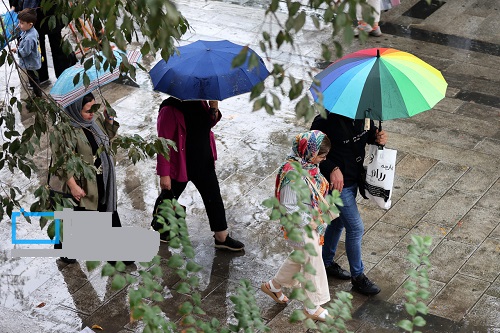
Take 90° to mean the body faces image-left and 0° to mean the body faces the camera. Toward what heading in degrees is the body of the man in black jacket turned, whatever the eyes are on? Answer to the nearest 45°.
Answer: approximately 315°

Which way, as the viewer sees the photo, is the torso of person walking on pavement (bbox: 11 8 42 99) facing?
to the viewer's left

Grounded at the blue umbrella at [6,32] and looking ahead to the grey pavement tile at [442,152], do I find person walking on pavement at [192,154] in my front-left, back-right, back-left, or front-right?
front-right

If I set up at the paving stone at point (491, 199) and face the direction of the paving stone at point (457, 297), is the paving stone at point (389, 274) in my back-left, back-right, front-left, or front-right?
front-right

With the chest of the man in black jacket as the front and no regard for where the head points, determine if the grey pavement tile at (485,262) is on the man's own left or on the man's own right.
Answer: on the man's own left

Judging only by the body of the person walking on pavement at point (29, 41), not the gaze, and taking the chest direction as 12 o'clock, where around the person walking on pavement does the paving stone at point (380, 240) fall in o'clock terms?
The paving stone is roughly at 8 o'clock from the person walking on pavement.

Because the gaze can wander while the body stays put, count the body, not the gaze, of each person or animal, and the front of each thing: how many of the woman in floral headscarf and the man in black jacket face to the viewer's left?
0

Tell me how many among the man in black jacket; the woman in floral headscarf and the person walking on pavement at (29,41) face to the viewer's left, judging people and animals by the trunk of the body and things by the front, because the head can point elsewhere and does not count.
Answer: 1

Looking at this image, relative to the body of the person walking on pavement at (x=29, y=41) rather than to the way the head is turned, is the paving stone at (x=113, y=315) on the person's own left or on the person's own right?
on the person's own left

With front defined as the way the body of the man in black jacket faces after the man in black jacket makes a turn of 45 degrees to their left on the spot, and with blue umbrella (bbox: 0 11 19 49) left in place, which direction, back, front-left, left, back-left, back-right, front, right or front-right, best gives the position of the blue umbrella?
back
